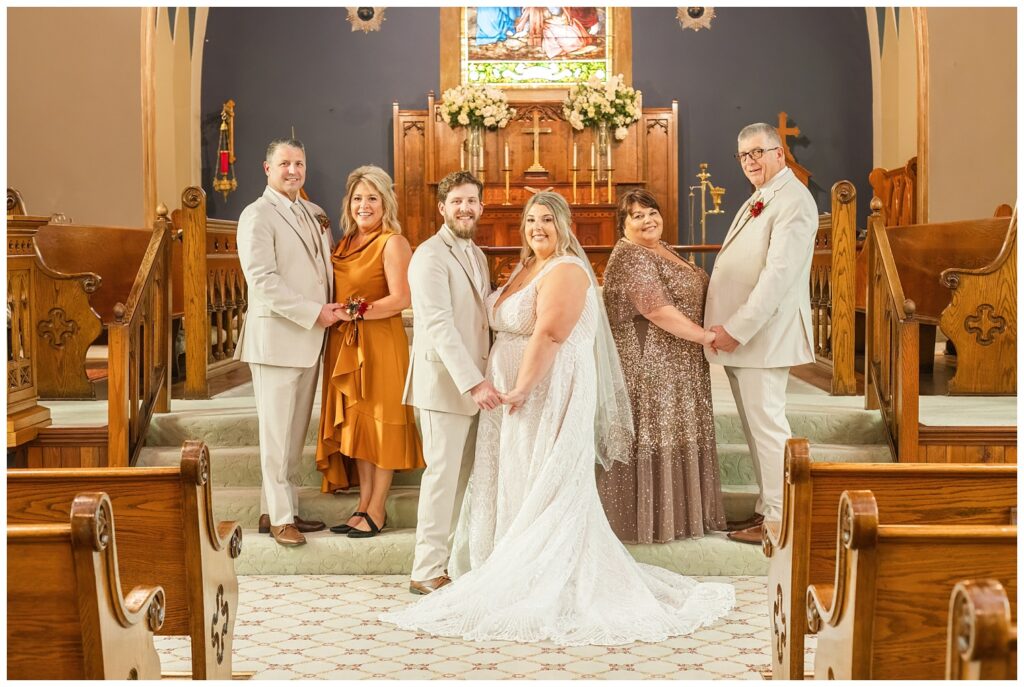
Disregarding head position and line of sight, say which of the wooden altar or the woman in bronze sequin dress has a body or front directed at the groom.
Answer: the wooden altar

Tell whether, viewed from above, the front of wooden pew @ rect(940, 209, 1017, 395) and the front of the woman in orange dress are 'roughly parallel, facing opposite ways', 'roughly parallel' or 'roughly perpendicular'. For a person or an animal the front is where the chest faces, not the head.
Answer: roughly perpendicular

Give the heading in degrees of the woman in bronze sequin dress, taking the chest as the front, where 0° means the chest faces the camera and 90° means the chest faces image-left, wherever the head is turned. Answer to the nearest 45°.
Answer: approximately 315°

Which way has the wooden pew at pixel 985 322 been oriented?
to the viewer's left

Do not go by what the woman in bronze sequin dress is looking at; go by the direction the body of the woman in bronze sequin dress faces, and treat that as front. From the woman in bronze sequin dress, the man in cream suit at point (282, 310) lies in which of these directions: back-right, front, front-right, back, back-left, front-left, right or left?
back-right

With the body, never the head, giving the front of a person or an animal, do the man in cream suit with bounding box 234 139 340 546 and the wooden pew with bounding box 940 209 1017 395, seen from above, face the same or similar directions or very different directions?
very different directions

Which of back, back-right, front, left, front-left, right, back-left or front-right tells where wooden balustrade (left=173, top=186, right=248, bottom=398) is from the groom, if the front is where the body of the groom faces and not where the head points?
back

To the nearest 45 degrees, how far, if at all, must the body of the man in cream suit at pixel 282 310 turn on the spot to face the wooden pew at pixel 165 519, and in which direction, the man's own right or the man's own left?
approximately 45° to the man's own right

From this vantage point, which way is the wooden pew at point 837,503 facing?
away from the camera

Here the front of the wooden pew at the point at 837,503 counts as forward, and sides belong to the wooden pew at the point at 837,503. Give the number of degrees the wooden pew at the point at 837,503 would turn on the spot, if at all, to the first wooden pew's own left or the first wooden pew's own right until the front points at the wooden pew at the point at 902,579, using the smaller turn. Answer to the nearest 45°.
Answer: approximately 180°
